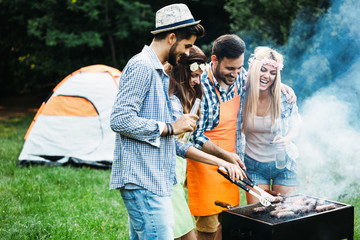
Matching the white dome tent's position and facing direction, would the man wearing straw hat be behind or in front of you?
in front

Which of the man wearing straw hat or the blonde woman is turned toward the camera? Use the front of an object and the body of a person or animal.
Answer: the blonde woman

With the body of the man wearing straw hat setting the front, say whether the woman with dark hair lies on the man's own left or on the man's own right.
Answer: on the man's own left

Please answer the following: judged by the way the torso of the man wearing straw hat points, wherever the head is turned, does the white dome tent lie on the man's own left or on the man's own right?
on the man's own left

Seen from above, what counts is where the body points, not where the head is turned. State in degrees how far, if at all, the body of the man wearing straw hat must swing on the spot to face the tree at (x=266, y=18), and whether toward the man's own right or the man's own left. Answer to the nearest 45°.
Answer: approximately 90° to the man's own left

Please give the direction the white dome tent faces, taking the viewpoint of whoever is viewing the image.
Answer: facing the viewer

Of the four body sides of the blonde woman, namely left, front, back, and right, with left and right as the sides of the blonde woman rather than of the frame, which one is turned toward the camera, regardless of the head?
front

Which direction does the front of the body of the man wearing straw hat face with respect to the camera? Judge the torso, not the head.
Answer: to the viewer's right

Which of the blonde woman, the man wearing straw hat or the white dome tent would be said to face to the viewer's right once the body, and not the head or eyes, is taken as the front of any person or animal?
the man wearing straw hat

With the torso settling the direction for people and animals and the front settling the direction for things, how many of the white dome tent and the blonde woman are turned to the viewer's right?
0

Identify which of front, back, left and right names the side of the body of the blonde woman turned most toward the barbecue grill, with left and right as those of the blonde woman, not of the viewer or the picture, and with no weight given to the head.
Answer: front

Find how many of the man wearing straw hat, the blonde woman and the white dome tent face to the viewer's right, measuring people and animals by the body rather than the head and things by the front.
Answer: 1

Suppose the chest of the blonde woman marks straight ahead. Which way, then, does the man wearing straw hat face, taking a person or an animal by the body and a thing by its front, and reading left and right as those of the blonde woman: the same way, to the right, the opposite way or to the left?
to the left

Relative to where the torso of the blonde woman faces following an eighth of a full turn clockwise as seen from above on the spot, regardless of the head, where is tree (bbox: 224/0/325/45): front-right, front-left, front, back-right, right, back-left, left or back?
back-right
